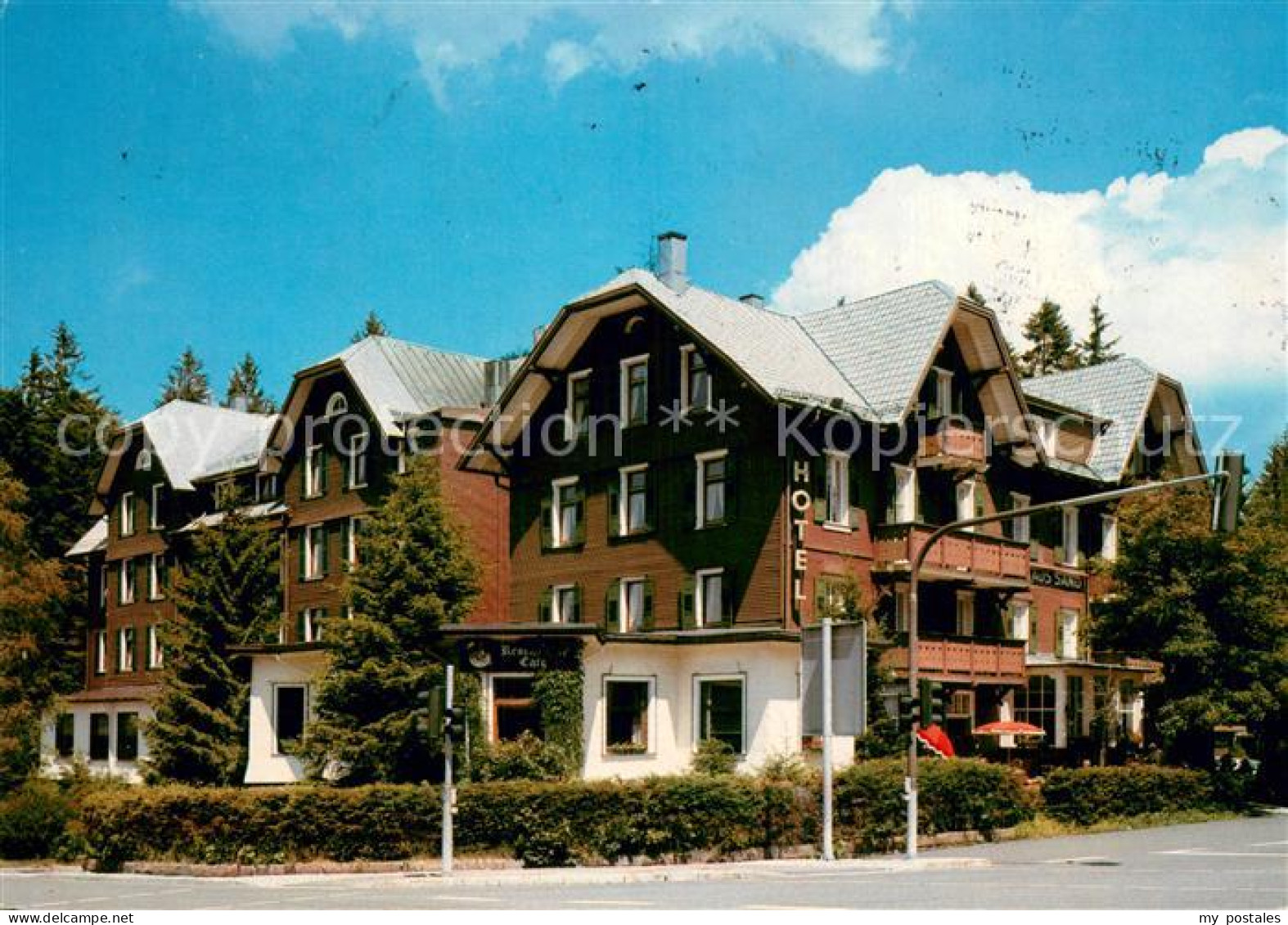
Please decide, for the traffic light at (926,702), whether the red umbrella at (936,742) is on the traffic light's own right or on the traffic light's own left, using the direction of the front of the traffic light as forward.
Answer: on the traffic light's own left

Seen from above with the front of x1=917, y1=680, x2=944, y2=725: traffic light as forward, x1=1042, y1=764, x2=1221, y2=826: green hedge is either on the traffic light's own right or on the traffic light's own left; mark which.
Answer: on the traffic light's own left
